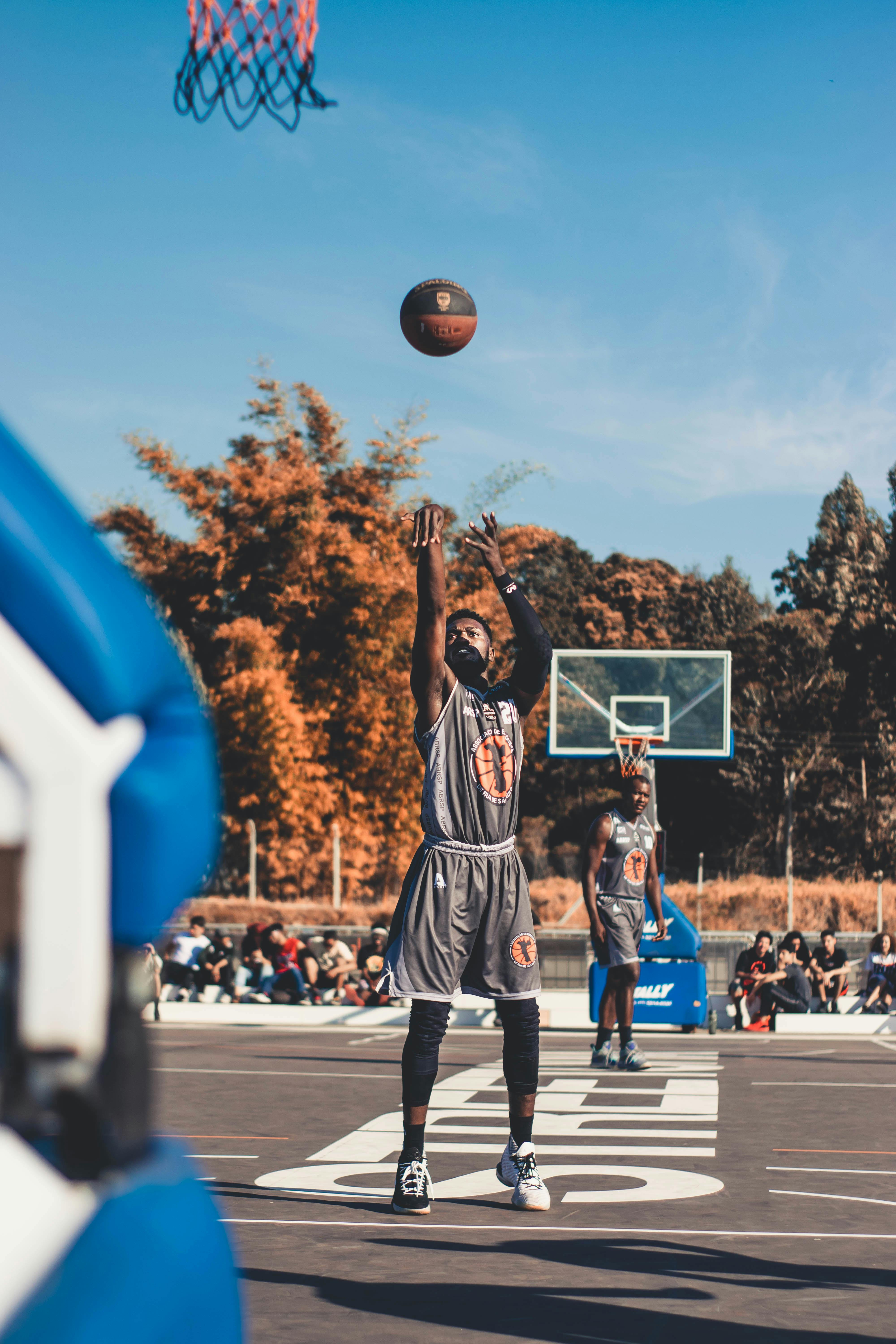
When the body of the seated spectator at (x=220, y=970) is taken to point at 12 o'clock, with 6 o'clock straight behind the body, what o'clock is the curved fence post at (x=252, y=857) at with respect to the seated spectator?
The curved fence post is roughly at 6 o'clock from the seated spectator.

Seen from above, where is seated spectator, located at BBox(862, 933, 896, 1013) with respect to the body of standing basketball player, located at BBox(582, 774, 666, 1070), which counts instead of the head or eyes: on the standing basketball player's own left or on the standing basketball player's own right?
on the standing basketball player's own left

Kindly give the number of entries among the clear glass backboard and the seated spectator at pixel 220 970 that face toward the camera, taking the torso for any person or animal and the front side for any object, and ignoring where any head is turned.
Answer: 2

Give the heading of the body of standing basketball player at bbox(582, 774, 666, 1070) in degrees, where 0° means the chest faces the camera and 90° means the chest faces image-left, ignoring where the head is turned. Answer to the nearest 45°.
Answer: approximately 315°

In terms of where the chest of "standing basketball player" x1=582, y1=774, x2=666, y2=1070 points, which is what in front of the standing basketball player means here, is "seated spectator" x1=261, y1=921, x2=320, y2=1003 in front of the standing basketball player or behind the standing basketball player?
behind

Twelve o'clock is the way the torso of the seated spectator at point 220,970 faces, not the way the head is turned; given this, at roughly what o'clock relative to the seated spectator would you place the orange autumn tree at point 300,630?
The orange autumn tree is roughly at 6 o'clock from the seated spectator.

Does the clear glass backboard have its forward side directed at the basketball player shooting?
yes
